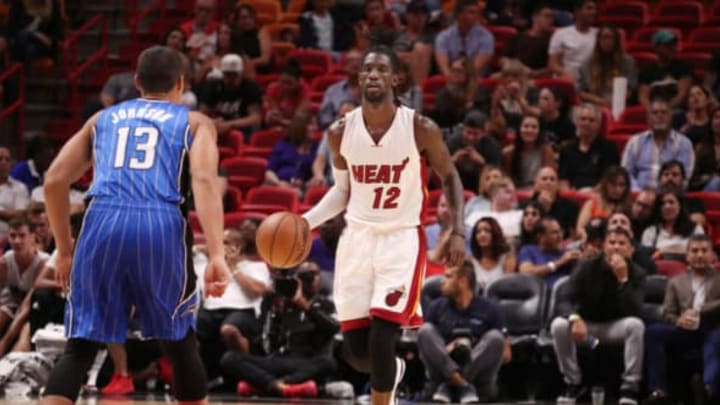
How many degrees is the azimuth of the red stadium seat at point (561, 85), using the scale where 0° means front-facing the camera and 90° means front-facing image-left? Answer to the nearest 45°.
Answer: approximately 0°

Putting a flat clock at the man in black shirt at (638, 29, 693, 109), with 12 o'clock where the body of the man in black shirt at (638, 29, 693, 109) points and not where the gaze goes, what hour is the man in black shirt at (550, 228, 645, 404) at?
the man in black shirt at (550, 228, 645, 404) is roughly at 12 o'clock from the man in black shirt at (638, 29, 693, 109).

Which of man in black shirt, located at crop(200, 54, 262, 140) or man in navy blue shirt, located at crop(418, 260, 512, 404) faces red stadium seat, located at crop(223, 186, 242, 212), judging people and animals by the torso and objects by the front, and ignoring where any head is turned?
man in black shirt, located at crop(200, 54, 262, 140)

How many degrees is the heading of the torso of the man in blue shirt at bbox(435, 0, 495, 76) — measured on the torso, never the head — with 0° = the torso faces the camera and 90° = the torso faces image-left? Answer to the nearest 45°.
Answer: approximately 0°

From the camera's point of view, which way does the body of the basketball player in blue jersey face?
away from the camera

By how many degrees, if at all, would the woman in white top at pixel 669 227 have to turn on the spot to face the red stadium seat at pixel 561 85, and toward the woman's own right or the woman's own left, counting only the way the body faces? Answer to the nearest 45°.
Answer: approximately 135° to the woman's own right

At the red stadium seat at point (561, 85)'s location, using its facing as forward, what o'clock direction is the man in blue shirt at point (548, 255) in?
The man in blue shirt is roughly at 12 o'clock from the red stadium seat.

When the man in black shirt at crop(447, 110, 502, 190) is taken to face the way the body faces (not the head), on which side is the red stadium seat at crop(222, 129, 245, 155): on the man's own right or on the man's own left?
on the man's own right

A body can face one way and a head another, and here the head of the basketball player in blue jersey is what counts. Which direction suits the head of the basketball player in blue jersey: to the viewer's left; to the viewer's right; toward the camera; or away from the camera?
away from the camera

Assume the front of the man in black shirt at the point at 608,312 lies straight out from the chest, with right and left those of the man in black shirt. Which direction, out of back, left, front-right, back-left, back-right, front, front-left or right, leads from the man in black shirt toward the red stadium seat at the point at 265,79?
back-right
